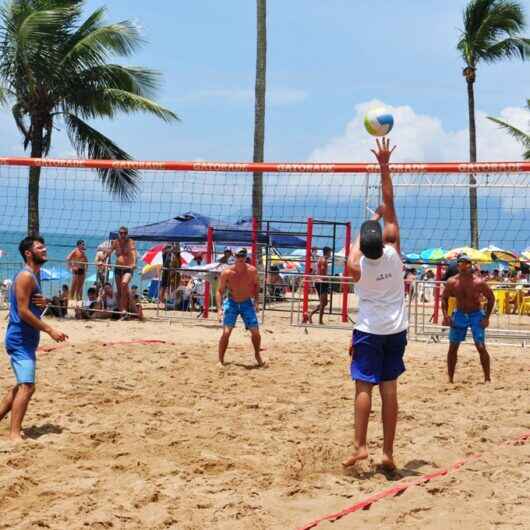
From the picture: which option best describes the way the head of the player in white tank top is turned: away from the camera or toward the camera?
away from the camera

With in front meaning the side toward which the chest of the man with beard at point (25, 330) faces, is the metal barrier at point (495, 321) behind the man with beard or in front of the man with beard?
in front

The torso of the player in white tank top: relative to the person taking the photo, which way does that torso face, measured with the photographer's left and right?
facing away from the viewer

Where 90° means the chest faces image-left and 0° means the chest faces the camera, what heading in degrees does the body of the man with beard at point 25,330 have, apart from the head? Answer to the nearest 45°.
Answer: approximately 270°

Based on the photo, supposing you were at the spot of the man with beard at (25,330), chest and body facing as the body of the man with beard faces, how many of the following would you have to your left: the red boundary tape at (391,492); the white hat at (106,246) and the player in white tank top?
1

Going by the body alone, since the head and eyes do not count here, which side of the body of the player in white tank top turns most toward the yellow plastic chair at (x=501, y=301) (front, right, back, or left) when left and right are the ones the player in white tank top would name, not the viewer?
front

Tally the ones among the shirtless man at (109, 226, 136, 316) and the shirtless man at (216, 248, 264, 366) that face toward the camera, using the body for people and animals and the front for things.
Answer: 2

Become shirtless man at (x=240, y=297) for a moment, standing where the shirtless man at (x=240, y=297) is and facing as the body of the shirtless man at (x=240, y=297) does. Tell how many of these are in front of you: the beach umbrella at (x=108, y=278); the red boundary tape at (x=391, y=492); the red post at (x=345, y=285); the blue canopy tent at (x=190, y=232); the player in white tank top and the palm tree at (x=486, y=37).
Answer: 2

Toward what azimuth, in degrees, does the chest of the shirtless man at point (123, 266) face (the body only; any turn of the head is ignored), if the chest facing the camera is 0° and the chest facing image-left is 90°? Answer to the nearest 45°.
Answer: approximately 0°

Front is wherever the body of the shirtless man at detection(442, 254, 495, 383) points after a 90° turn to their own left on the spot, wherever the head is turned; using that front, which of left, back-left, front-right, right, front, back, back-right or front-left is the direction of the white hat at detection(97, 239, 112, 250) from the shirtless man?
back-left

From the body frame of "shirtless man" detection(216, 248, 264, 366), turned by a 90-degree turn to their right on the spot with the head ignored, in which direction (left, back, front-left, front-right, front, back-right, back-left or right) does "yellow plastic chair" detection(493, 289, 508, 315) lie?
back-right

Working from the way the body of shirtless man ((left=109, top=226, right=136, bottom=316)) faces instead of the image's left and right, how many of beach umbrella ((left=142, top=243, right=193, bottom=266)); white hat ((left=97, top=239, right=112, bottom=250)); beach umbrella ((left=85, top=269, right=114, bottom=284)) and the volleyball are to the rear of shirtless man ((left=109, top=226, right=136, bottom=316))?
3

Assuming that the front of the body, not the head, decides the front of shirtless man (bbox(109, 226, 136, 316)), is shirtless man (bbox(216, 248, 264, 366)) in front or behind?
in front

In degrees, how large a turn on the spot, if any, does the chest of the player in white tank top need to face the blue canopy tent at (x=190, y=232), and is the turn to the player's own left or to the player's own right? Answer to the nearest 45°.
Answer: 0° — they already face it

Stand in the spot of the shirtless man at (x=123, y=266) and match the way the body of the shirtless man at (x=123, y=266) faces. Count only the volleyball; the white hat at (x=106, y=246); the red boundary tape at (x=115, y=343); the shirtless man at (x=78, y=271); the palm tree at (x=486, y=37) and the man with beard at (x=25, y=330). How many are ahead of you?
3
